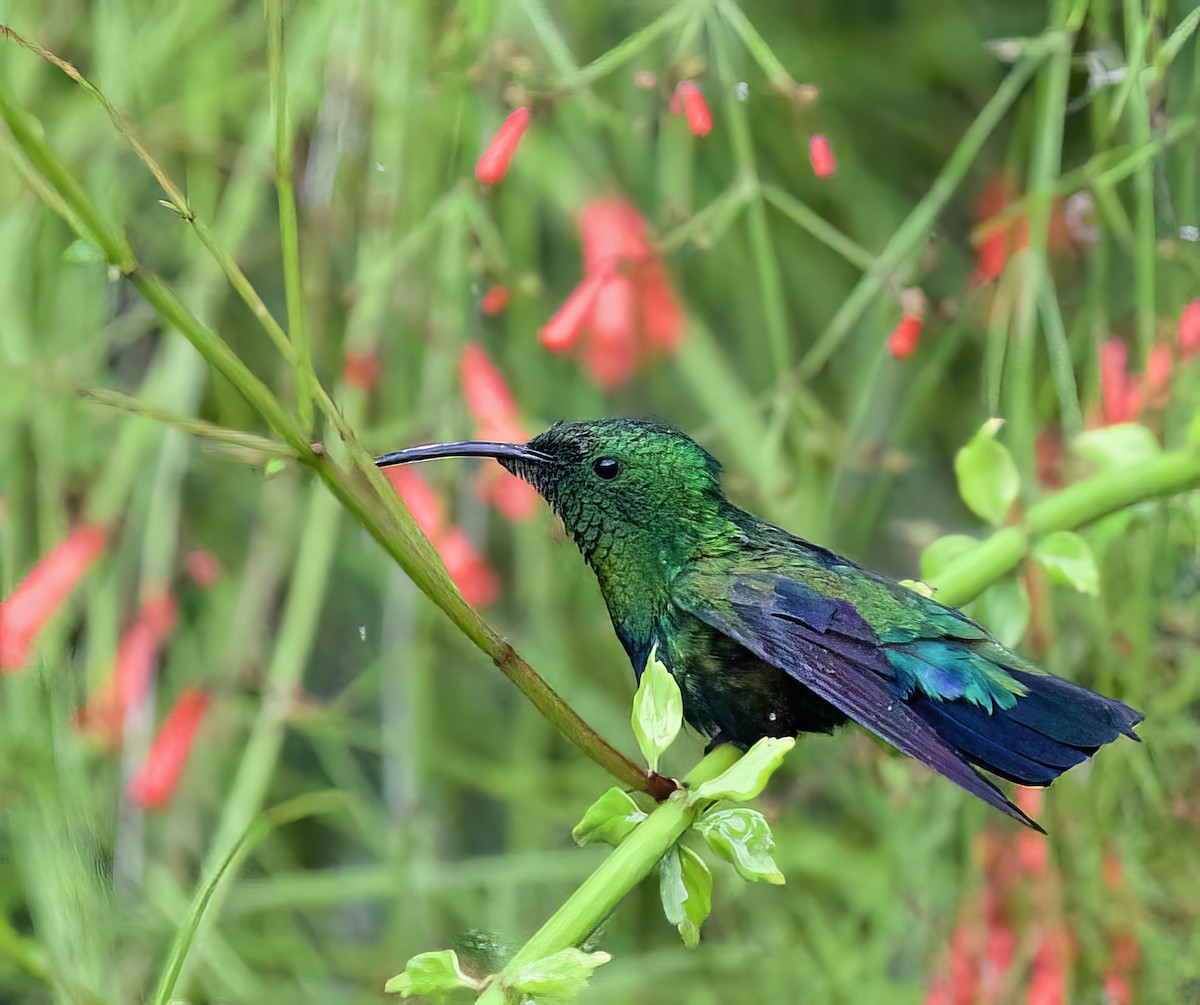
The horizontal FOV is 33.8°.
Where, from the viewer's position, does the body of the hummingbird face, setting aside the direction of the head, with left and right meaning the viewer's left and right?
facing to the left of the viewer
